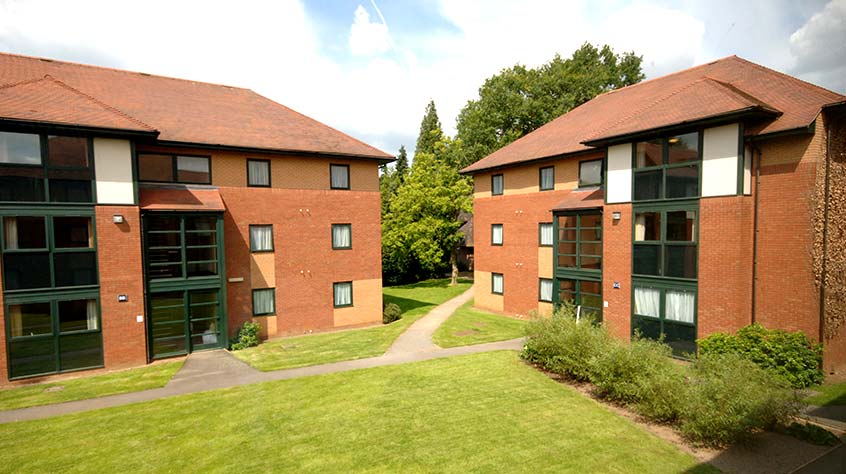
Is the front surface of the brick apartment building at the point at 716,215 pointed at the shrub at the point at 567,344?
yes

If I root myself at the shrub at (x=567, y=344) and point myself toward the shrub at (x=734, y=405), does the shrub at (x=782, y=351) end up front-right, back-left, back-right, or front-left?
front-left

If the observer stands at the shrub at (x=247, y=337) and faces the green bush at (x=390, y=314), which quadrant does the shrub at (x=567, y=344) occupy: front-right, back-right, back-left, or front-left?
front-right

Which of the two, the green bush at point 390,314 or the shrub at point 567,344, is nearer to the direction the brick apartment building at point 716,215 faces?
the shrub

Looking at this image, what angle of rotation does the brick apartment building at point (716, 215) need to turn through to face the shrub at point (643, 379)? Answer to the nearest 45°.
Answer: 0° — it already faces it

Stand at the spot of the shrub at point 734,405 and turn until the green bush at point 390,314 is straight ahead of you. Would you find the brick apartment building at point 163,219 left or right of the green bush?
left

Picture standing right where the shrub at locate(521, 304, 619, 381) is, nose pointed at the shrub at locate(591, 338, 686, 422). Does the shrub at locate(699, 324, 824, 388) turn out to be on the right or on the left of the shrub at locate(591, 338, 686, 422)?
left

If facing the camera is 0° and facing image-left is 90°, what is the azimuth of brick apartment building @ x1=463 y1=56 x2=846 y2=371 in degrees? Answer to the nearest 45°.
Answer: approximately 45°

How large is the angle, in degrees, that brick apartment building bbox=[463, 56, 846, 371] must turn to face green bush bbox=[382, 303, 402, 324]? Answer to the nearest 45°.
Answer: approximately 45° to its right

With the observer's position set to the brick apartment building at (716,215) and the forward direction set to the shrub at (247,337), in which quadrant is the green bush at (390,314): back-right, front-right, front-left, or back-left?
front-right
